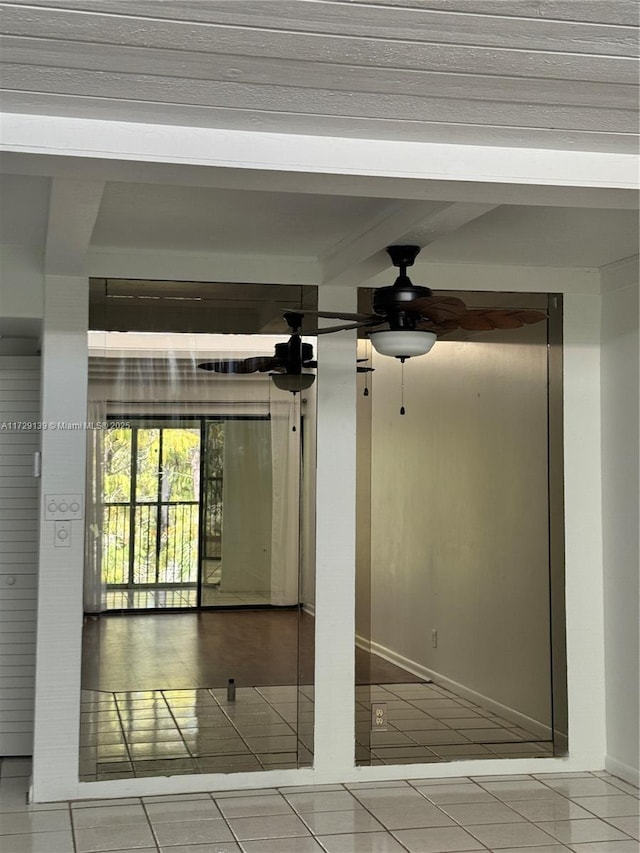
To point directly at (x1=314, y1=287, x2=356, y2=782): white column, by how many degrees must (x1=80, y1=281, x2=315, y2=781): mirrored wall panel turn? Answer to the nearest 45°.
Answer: approximately 90° to its left

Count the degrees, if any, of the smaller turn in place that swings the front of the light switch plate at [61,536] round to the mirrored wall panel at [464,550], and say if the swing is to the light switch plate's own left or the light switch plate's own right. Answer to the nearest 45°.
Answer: approximately 90° to the light switch plate's own left

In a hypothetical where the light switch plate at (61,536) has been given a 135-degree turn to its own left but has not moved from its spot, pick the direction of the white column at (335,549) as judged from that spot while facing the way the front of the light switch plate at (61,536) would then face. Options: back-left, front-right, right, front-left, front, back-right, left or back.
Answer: front-right

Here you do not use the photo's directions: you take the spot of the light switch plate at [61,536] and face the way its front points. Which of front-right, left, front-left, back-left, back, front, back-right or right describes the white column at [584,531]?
left

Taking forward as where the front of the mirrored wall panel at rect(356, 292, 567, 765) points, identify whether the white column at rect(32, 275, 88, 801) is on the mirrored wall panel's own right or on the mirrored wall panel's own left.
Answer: on the mirrored wall panel's own right

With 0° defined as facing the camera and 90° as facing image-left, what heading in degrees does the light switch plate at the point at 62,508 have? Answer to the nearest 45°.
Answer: approximately 0°

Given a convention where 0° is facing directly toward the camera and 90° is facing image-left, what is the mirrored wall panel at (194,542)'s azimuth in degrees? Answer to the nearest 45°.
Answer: approximately 0°

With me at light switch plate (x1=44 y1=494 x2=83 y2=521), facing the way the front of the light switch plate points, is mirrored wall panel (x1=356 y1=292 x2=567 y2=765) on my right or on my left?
on my left
